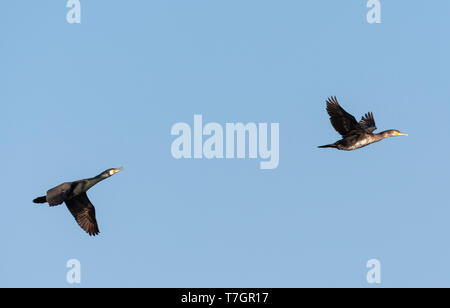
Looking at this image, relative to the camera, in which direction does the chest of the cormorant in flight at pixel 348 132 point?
to the viewer's right

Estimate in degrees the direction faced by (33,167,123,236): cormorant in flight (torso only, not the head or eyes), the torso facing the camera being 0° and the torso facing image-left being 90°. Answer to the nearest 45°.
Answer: approximately 270°

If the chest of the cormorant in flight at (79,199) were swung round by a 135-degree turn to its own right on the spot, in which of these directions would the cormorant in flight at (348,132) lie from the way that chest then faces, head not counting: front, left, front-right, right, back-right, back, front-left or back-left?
back-left
